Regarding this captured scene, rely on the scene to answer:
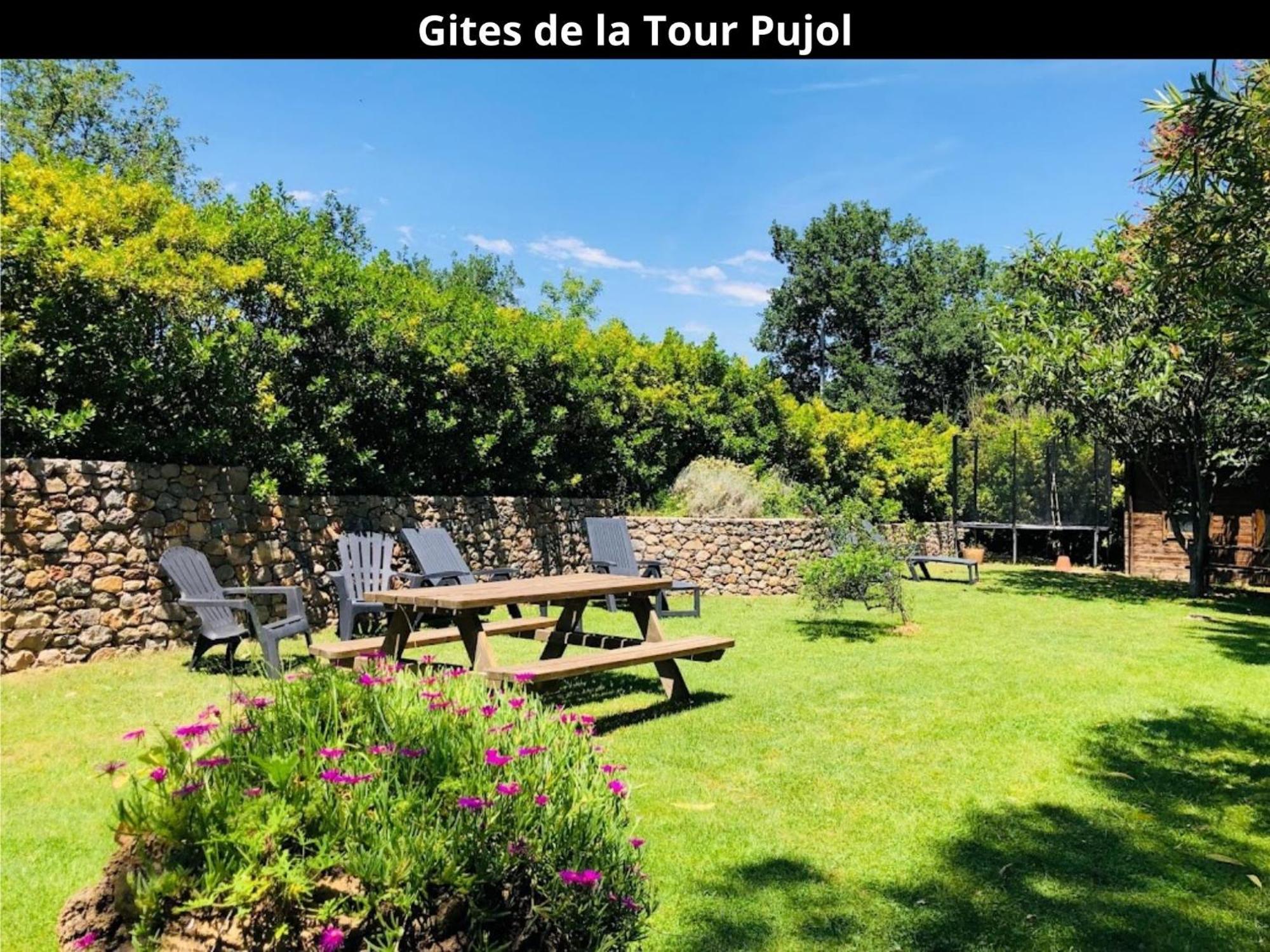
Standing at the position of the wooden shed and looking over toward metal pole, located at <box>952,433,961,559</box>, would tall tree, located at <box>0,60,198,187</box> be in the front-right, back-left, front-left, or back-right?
front-left

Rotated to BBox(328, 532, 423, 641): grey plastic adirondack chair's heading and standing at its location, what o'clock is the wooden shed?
The wooden shed is roughly at 10 o'clock from the grey plastic adirondack chair.

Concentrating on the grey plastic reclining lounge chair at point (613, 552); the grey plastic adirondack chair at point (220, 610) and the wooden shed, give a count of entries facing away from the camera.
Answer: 0

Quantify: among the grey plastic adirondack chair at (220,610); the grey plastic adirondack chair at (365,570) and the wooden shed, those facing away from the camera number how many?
0

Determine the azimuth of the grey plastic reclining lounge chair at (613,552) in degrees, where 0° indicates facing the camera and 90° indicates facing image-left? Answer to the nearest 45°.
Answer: approximately 315°

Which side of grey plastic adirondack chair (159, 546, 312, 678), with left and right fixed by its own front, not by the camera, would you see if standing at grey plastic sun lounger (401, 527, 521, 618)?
left

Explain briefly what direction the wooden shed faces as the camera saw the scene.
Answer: facing the viewer

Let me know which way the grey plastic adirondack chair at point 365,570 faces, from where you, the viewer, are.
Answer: facing the viewer and to the right of the viewer

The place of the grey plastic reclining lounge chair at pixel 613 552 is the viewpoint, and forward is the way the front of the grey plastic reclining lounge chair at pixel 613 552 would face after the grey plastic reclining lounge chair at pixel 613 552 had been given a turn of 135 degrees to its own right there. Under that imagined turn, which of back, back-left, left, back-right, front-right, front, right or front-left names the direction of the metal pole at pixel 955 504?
back-right

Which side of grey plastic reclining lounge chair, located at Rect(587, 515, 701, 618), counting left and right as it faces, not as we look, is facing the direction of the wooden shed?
left

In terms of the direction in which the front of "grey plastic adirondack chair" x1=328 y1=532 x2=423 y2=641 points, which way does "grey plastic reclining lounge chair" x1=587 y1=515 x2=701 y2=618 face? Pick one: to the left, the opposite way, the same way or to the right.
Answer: the same way

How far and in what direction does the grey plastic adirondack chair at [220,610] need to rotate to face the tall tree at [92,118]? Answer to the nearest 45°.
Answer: approximately 135° to its left

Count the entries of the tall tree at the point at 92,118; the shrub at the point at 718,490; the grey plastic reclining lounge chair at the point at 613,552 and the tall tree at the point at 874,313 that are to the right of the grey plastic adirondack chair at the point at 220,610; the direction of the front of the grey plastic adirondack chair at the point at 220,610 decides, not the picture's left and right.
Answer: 0

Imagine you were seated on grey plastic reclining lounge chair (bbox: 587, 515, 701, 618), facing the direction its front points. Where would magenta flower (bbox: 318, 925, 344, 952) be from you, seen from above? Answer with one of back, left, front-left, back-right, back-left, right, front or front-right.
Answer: front-right

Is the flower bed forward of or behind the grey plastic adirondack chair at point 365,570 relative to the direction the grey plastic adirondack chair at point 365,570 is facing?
forward

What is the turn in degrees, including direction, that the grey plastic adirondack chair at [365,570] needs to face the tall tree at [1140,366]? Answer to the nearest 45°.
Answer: approximately 45° to its left

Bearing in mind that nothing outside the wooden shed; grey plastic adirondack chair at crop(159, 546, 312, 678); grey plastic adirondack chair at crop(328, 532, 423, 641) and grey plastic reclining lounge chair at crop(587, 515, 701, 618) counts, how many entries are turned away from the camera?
0
